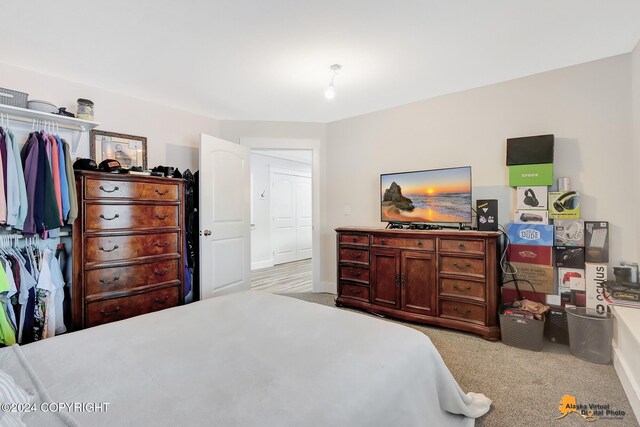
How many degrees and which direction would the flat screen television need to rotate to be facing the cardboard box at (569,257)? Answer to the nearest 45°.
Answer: approximately 135° to its left

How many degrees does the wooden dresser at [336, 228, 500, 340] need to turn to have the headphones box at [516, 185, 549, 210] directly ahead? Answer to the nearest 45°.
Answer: approximately 135° to its left

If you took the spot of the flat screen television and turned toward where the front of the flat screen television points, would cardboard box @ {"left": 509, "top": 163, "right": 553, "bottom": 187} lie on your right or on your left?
on your left

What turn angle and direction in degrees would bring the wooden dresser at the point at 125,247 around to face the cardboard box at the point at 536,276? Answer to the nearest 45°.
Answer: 0° — it already faces it

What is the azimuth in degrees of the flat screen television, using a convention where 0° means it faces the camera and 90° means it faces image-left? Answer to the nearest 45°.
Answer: approximately 45°

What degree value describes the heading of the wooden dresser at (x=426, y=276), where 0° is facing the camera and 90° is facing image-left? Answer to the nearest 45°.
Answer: approximately 45°

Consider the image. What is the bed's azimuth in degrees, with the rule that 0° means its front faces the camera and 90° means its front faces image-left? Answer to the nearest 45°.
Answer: approximately 225°
